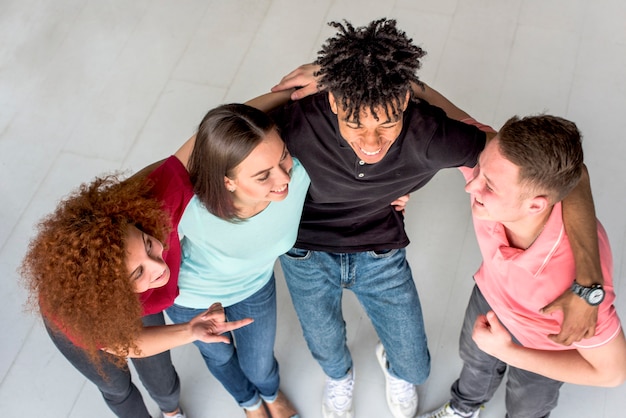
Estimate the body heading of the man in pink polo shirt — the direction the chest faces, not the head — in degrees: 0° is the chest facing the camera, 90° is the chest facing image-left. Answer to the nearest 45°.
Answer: approximately 45°

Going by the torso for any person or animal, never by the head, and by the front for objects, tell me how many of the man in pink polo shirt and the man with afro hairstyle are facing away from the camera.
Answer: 0

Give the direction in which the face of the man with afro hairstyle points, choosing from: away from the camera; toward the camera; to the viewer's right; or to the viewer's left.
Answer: toward the camera

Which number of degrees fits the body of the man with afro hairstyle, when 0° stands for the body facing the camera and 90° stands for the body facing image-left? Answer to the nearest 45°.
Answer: approximately 0°
